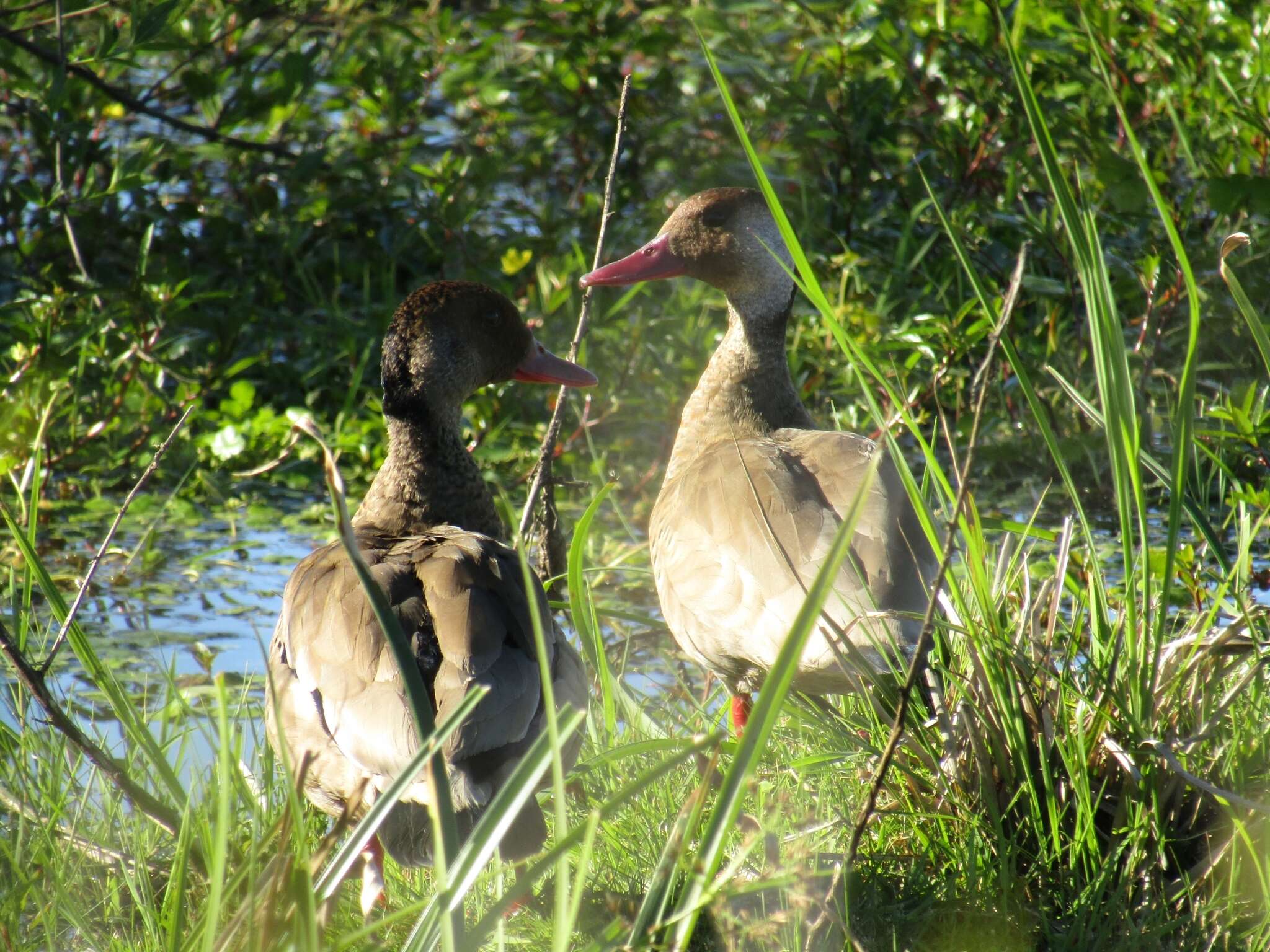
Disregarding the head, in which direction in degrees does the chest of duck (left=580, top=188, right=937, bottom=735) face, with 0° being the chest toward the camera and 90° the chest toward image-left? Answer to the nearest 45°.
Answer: approximately 135°

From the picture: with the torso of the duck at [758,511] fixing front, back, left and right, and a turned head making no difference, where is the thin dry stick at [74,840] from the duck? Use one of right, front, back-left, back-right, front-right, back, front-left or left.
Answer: left

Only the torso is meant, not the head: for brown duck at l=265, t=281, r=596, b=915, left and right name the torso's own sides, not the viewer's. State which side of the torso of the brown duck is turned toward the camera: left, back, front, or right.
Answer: back

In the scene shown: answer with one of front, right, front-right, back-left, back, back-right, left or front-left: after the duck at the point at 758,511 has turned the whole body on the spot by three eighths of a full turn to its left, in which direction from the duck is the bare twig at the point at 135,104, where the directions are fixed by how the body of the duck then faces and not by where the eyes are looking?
back-right

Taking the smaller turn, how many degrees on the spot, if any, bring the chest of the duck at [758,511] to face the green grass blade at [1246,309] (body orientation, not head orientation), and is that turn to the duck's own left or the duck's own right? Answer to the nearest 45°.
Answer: approximately 180°

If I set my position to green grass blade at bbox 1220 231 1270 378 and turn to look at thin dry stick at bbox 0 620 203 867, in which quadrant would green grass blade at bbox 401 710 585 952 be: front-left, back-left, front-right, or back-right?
front-left

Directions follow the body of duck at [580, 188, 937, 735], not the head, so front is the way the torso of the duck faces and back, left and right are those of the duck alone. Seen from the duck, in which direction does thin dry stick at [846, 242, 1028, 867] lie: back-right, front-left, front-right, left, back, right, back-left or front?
back-left

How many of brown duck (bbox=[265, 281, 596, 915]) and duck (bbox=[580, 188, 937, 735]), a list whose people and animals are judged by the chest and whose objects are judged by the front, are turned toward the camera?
0

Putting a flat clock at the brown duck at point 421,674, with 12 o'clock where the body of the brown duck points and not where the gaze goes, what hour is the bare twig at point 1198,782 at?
The bare twig is roughly at 4 o'clock from the brown duck.

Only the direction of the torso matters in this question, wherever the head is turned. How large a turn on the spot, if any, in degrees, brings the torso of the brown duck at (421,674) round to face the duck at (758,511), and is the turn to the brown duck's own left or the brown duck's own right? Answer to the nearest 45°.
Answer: approximately 45° to the brown duck's own right

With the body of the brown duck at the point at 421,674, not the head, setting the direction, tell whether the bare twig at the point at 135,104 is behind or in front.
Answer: in front
